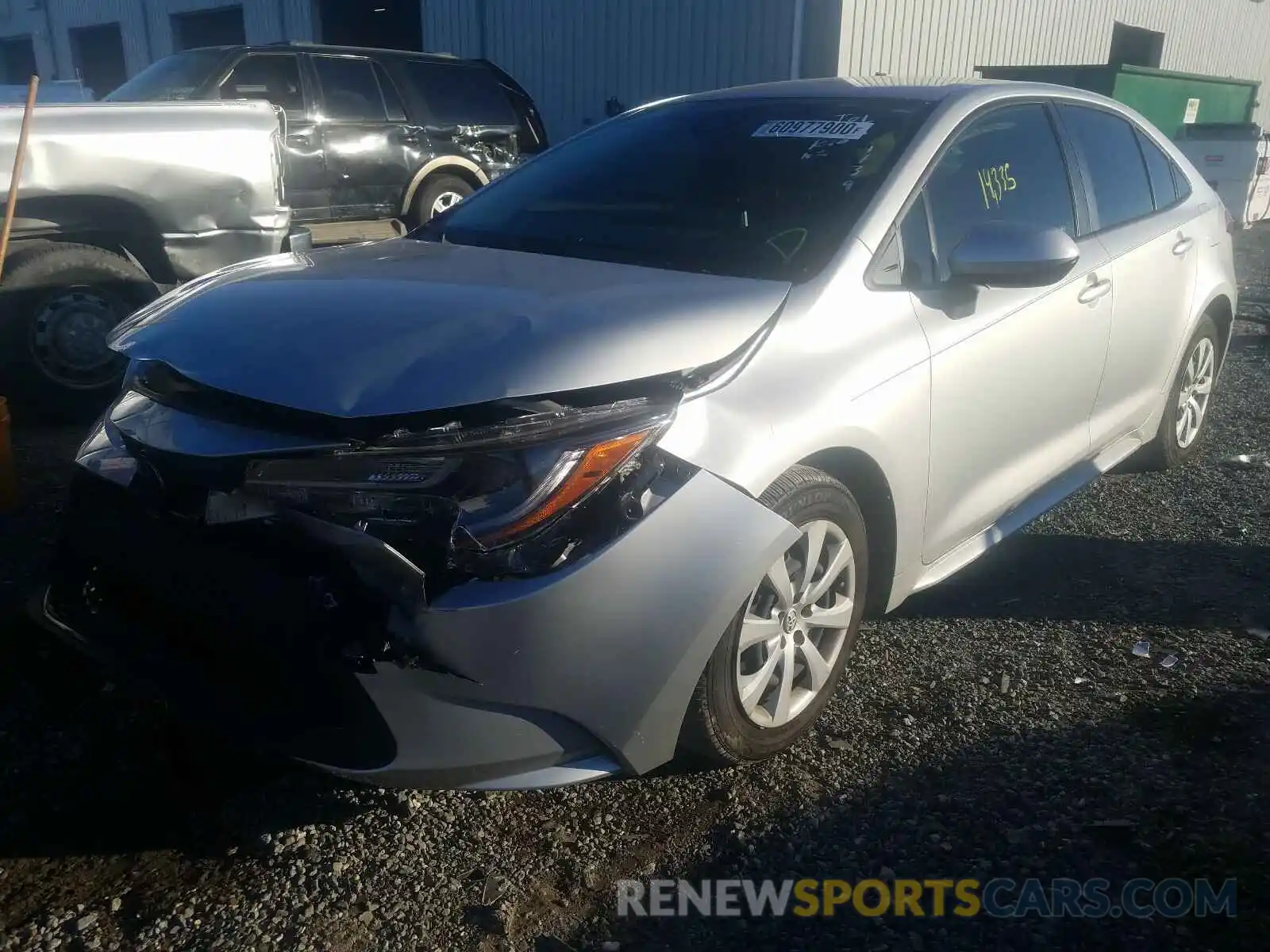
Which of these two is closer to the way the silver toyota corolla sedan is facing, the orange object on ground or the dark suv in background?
the orange object on ground

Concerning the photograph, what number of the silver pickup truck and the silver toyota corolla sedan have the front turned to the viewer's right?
0

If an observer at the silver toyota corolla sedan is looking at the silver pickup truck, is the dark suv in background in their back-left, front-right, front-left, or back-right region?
front-right

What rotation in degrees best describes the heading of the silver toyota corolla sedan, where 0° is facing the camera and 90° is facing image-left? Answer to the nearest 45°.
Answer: approximately 45°

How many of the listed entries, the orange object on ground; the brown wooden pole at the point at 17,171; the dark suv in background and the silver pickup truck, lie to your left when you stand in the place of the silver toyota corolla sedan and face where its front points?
0

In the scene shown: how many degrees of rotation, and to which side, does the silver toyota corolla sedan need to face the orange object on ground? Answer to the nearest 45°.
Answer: approximately 90° to its right

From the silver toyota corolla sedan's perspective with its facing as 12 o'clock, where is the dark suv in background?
The dark suv in background is roughly at 4 o'clock from the silver toyota corolla sedan.

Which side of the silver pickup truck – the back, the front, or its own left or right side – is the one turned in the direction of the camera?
left

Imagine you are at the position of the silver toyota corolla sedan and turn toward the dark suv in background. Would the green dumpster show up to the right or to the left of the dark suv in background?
right

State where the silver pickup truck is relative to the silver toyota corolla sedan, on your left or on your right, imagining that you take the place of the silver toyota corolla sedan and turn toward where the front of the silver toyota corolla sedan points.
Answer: on your right

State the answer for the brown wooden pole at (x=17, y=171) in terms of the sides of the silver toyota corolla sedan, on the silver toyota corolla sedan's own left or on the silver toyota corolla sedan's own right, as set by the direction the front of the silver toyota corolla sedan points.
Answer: on the silver toyota corolla sedan's own right
